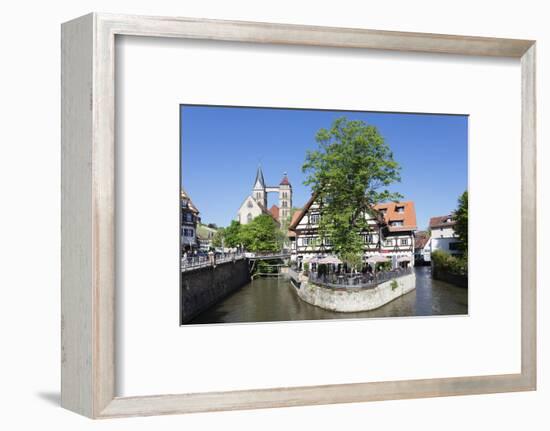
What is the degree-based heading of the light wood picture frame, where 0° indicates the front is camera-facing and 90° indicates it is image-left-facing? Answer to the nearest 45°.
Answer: approximately 315°
